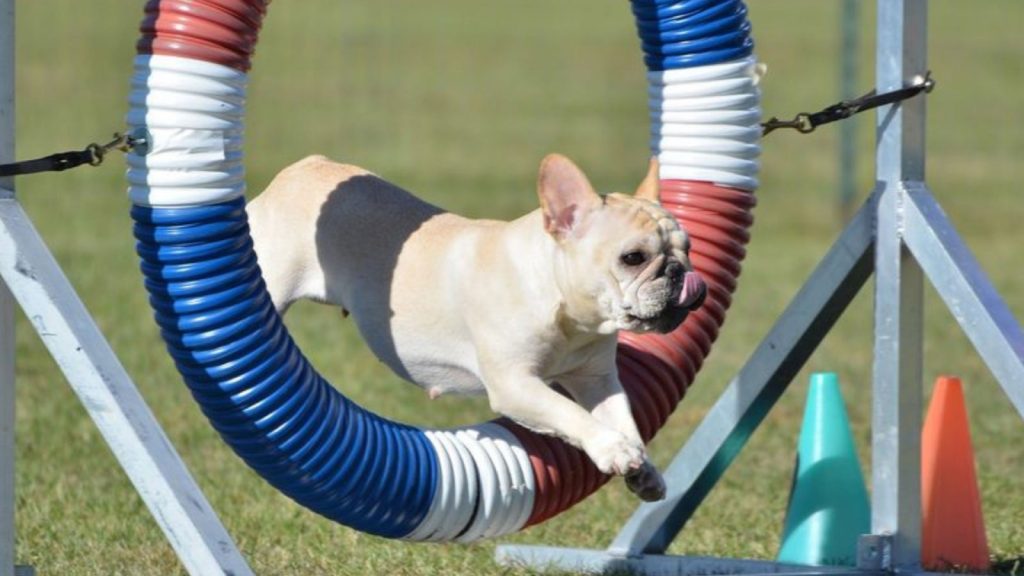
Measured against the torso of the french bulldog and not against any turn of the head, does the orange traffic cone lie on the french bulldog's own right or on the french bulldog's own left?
on the french bulldog's own left

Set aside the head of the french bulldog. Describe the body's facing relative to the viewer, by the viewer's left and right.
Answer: facing the viewer and to the right of the viewer

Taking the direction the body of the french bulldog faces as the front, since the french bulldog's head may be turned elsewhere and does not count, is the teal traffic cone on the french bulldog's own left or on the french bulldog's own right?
on the french bulldog's own left
